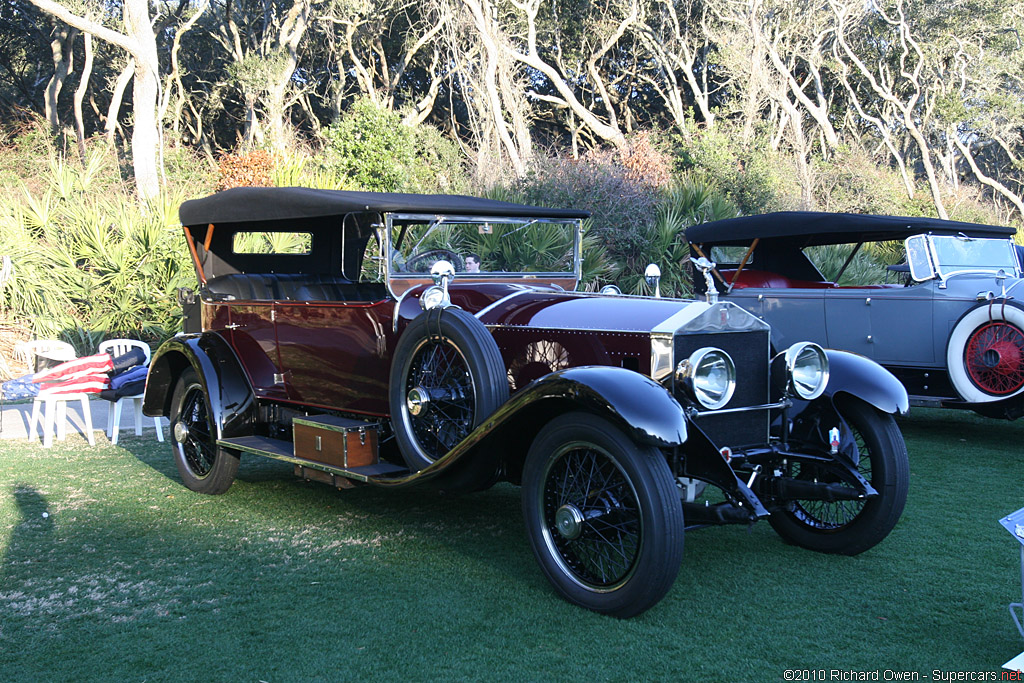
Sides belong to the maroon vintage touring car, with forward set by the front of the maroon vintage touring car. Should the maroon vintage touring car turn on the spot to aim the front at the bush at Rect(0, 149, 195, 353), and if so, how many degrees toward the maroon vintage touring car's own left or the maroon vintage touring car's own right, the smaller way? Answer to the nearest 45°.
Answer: approximately 180°

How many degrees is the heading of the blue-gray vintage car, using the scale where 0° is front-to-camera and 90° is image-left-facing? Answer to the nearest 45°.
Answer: approximately 315°

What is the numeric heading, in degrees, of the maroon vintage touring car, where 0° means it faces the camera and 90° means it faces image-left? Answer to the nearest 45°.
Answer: approximately 315°

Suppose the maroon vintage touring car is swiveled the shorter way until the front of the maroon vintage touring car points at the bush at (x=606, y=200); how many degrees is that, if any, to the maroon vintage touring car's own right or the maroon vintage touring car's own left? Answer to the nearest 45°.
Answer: approximately 135° to the maroon vintage touring car's own left

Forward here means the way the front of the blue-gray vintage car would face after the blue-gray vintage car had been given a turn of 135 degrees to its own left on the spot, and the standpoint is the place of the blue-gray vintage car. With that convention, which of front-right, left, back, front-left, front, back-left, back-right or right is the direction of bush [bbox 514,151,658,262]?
front-left

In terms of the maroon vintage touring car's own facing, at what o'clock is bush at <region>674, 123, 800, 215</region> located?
The bush is roughly at 8 o'clock from the maroon vintage touring car.

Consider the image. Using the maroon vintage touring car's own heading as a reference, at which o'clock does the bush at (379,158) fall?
The bush is roughly at 7 o'clock from the maroon vintage touring car.

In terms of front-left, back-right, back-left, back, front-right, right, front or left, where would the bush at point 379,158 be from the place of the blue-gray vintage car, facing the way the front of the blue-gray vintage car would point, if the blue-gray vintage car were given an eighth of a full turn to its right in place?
back-right

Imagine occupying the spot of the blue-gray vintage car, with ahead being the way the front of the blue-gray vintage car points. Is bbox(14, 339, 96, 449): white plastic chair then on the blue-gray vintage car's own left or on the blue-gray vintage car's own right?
on the blue-gray vintage car's own right
